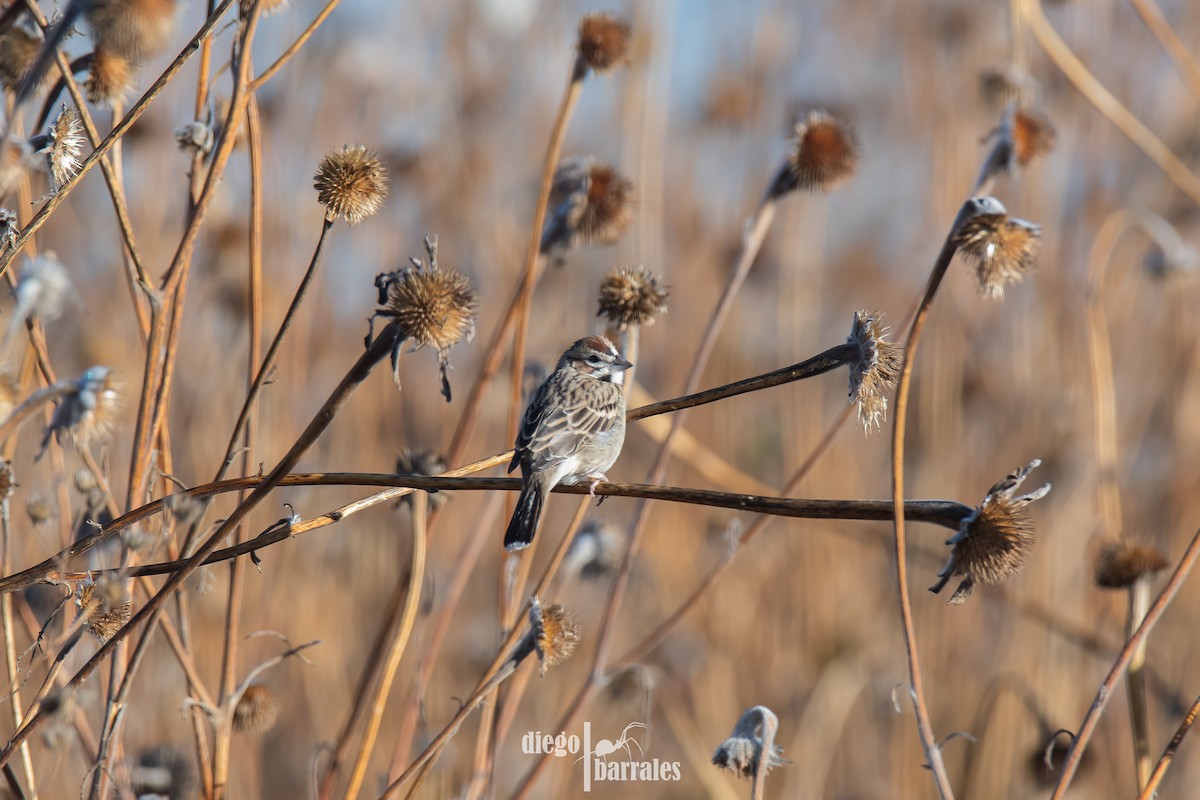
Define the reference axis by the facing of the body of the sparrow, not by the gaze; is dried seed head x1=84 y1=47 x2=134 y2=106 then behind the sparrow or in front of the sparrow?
behind

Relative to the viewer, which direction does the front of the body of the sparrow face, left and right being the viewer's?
facing away from the viewer and to the right of the viewer

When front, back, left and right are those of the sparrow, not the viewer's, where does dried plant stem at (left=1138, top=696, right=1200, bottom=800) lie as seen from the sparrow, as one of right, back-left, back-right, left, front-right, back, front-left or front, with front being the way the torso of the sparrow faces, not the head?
right

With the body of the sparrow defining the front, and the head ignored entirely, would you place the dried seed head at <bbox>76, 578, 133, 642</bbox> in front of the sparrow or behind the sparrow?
behind

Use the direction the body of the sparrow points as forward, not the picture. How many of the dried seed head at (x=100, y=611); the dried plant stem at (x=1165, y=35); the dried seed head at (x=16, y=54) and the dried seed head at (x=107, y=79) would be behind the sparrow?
3
